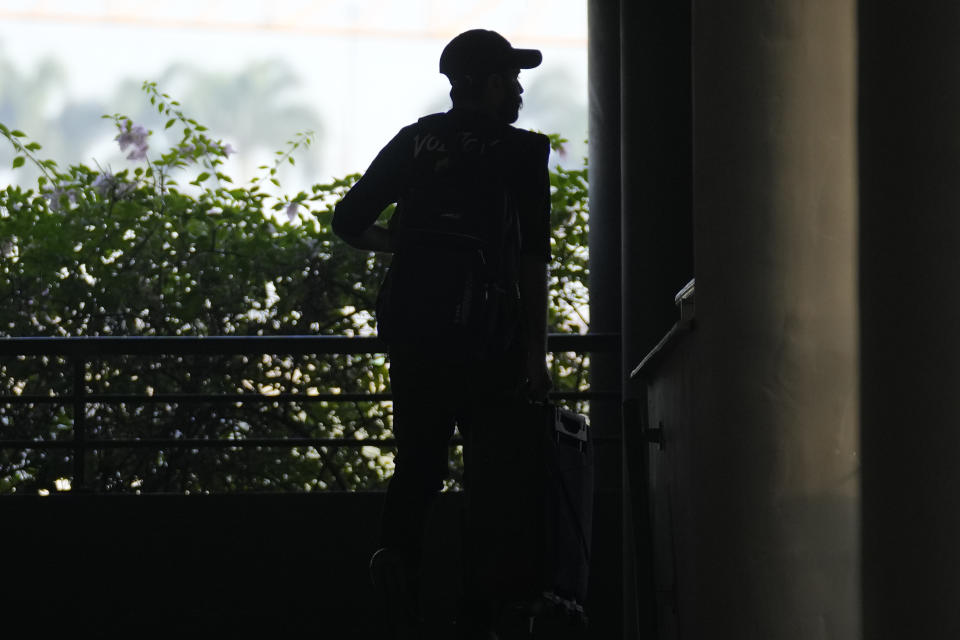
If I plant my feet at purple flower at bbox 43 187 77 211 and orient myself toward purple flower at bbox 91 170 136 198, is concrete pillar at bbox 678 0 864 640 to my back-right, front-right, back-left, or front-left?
front-right

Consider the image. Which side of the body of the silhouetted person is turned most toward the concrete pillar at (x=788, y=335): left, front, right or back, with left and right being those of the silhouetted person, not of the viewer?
right

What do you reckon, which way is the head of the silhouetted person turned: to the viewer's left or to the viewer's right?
to the viewer's right

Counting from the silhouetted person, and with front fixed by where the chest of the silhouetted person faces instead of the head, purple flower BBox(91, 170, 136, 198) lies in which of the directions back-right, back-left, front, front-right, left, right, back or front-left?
left

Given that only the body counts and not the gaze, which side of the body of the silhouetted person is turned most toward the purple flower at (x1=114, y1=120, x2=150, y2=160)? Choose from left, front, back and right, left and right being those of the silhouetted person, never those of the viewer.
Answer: left

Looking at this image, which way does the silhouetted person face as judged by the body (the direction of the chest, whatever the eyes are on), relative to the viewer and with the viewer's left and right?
facing away from the viewer and to the right of the viewer

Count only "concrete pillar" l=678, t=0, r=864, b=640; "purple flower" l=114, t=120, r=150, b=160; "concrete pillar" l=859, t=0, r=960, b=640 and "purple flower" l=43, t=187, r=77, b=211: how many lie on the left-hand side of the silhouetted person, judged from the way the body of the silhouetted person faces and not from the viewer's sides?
2

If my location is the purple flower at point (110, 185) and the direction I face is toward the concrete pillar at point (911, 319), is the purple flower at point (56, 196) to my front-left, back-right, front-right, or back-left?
back-right
